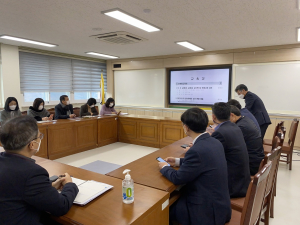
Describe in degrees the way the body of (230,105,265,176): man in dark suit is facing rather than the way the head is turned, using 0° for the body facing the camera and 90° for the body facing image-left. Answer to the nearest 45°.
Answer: approximately 135°

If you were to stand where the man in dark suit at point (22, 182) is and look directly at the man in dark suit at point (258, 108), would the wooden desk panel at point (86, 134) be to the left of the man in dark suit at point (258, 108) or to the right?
left

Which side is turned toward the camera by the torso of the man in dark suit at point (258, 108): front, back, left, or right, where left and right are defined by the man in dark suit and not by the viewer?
left

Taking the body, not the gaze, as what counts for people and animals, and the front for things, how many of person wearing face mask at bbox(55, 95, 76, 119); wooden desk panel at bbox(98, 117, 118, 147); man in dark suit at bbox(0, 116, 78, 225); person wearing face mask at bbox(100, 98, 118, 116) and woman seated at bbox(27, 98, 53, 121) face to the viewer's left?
0

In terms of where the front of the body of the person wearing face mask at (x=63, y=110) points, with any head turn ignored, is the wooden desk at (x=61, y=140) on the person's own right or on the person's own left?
on the person's own right

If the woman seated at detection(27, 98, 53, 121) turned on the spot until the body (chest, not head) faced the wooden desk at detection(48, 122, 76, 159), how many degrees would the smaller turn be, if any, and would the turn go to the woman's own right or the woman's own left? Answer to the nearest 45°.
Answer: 0° — they already face it

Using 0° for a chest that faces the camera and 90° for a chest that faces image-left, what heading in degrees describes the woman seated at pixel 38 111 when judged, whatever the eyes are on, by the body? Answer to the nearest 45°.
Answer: approximately 315°

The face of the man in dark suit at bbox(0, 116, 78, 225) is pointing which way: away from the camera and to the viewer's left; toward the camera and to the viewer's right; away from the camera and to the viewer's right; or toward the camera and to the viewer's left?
away from the camera and to the viewer's right

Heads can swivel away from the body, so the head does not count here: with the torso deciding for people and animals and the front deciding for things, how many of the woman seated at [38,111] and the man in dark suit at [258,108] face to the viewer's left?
1

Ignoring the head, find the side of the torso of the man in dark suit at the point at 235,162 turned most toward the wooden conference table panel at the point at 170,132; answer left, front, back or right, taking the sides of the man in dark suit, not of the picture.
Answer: front

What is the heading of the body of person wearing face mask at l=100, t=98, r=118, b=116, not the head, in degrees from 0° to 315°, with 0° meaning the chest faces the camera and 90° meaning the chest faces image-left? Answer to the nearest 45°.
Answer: approximately 315°

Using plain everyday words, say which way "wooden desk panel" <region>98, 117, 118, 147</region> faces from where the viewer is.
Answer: facing the viewer and to the right of the viewer

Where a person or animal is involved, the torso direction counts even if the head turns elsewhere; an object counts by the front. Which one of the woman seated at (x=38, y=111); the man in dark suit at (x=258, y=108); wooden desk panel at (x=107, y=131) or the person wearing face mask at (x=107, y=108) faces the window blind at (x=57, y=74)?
the man in dark suit
